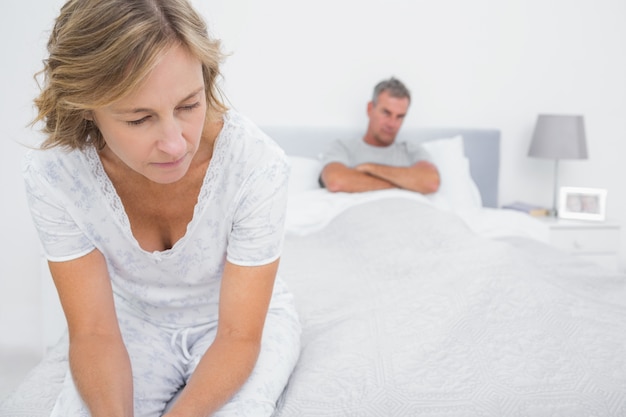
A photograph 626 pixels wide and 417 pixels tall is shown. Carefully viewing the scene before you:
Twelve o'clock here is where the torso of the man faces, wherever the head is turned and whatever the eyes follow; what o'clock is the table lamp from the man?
The table lamp is roughly at 8 o'clock from the man.

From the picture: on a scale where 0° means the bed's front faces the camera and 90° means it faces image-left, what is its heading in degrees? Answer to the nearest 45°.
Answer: approximately 0°
